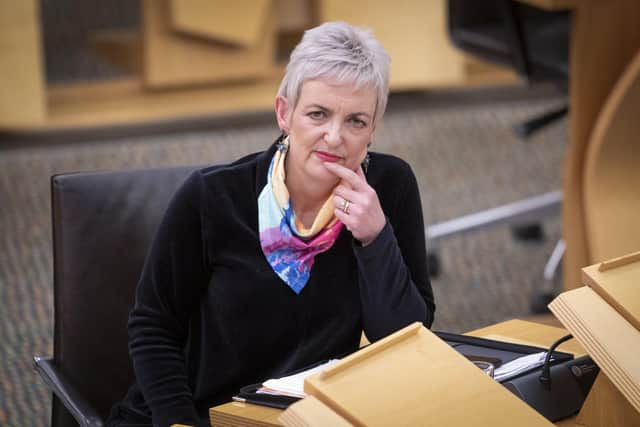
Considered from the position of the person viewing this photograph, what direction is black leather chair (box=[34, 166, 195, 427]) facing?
facing the viewer and to the right of the viewer

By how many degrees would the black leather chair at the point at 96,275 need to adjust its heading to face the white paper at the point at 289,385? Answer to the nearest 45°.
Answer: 0° — it already faces it

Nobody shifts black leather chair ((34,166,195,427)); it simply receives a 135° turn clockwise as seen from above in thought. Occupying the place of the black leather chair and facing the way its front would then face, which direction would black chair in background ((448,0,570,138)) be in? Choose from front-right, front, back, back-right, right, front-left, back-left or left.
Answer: back-right

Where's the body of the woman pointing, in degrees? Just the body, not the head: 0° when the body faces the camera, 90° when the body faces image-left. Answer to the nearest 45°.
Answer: approximately 0°

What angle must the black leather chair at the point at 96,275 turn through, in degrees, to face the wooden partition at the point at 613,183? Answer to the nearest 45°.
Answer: approximately 90° to its left
